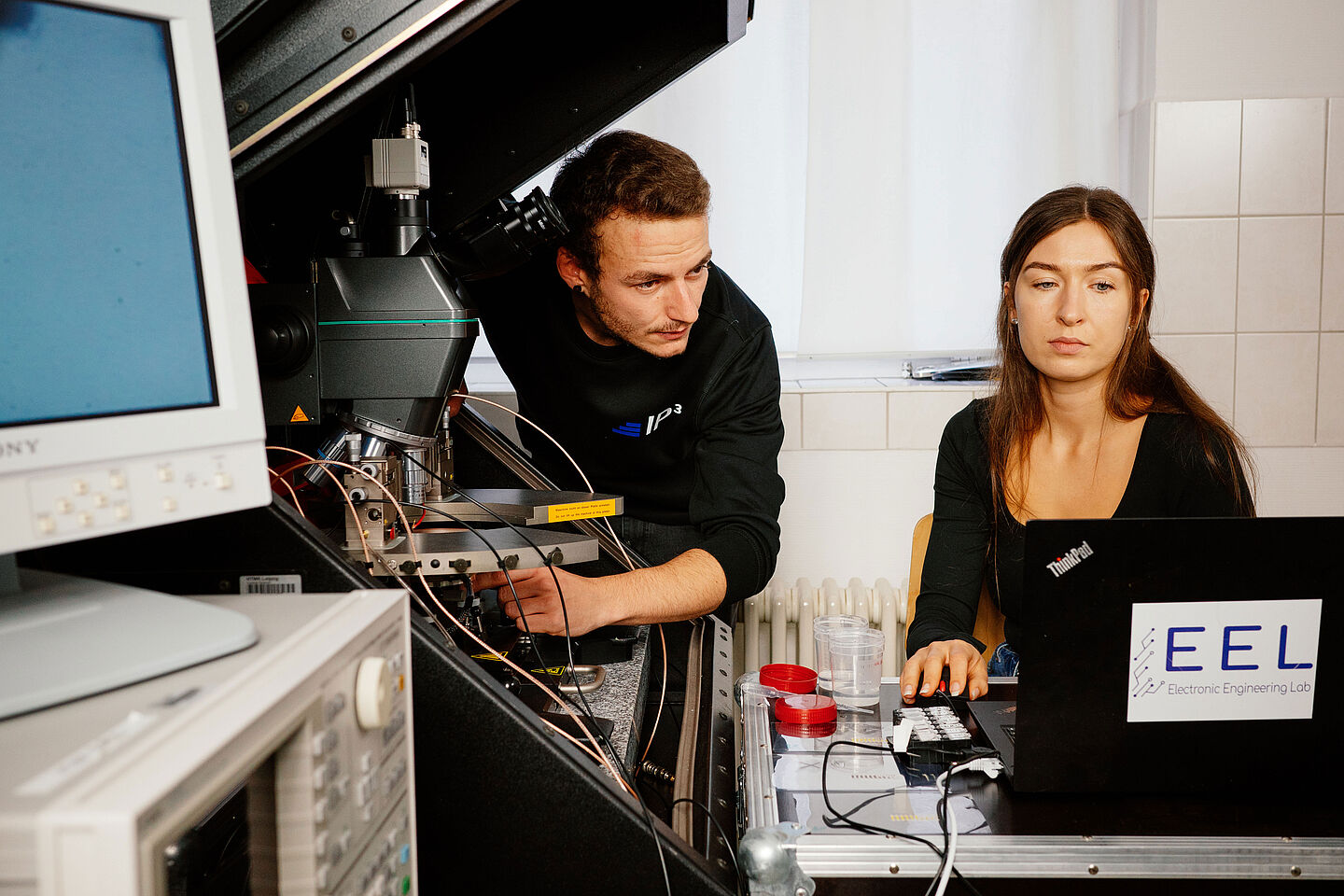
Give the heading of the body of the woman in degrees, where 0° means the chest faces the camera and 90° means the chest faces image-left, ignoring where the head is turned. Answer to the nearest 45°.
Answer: approximately 0°

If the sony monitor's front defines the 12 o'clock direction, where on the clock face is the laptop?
The laptop is roughly at 11 o'clock from the sony monitor.

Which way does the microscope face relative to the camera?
to the viewer's right

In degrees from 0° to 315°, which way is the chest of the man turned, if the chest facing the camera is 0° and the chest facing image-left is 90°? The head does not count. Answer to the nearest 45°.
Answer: approximately 0°

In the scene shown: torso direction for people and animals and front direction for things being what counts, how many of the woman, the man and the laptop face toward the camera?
2
